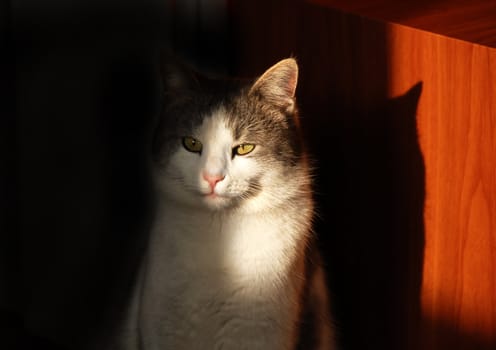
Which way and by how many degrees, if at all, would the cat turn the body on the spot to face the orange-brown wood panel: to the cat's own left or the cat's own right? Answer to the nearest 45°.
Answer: approximately 90° to the cat's own left

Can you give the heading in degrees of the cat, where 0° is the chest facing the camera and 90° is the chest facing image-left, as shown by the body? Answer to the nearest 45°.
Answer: approximately 0°
